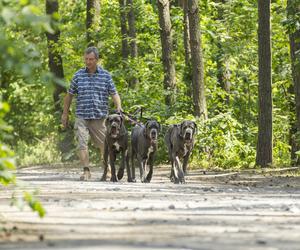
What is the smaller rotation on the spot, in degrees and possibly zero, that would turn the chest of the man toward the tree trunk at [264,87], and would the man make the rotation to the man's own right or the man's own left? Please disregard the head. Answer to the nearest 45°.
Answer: approximately 135° to the man's own left

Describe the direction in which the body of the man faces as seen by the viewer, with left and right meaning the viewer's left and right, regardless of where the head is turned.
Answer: facing the viewer

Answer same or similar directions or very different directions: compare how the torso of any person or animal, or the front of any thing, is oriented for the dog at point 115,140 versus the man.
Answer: same or similar directions

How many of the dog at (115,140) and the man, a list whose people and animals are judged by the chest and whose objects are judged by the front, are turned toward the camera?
2

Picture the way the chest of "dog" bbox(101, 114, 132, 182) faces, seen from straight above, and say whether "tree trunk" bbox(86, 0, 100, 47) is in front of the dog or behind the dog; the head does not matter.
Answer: behind

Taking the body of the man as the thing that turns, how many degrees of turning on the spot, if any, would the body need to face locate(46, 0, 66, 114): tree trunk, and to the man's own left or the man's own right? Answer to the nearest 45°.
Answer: approximately 180°

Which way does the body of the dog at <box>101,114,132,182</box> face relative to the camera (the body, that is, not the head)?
toward the camera

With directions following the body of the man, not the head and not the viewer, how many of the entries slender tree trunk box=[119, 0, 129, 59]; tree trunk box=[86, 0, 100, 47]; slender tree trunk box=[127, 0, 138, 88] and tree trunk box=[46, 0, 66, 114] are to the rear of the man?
4
